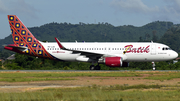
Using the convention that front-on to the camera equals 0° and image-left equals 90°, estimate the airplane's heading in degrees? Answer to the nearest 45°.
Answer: approximately 270°
